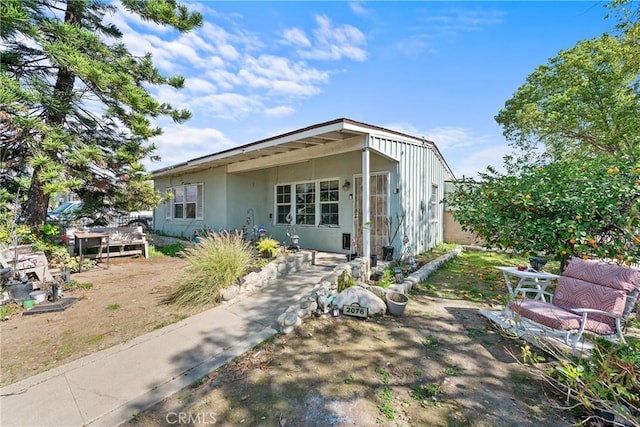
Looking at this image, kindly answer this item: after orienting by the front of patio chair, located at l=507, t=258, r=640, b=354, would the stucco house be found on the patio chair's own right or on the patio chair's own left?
on the patio chair's own right

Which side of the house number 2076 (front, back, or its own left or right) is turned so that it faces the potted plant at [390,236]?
back

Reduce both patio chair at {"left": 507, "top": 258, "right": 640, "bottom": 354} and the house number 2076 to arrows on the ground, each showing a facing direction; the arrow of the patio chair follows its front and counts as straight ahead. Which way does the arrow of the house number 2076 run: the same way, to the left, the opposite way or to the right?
to the left

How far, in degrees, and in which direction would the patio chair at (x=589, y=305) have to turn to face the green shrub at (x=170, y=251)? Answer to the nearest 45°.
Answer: approximately 45° to its right

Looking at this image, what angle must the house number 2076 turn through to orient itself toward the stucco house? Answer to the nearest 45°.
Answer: approximately 180°

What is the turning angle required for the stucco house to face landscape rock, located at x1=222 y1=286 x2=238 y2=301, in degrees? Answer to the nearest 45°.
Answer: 0° — it already faces it

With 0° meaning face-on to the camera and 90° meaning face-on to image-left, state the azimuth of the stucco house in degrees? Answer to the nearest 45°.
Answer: approximately 45°

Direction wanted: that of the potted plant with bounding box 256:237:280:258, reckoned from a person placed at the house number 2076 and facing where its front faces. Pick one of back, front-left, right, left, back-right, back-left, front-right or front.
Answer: back-right
